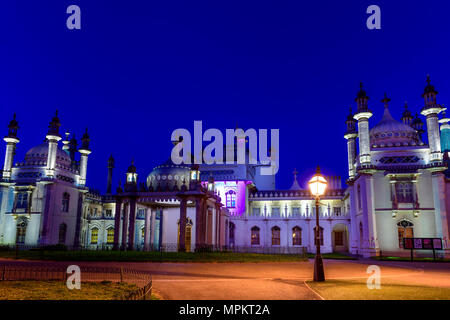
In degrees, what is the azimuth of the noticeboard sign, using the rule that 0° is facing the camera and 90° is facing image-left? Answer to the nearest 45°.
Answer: approximately 0°
